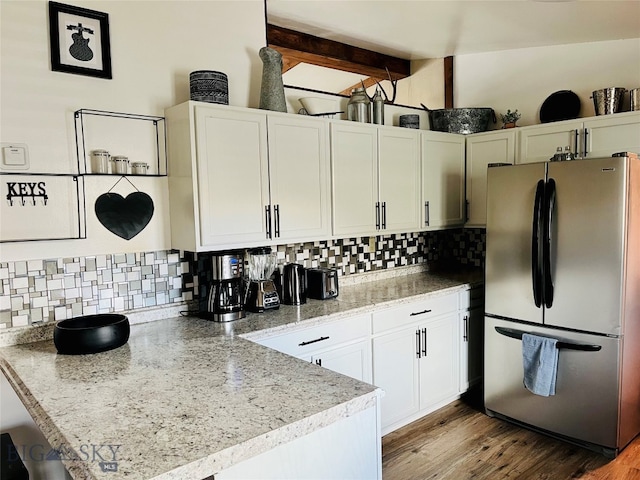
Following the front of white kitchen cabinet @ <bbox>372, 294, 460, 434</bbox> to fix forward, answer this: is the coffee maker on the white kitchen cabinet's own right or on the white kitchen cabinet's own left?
on the white kitchen cabinet's own right

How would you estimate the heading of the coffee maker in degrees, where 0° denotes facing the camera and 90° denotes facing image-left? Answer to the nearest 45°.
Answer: approximately 315°

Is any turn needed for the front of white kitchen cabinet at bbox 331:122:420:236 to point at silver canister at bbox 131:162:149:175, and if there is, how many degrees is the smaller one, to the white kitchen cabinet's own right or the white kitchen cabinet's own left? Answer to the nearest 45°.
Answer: approximately 90° to the white kitchen cabinet's own right

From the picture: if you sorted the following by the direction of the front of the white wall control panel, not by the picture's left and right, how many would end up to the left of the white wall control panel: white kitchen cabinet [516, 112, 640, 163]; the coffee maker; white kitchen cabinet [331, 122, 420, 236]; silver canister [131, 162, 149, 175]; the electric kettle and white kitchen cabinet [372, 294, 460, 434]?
6

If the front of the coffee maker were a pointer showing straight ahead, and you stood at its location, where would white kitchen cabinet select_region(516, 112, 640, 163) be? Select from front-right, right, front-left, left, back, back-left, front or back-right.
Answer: front-left

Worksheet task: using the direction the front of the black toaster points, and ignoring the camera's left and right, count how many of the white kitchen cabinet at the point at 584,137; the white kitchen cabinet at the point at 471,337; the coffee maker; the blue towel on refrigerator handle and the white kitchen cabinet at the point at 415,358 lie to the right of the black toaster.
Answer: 1

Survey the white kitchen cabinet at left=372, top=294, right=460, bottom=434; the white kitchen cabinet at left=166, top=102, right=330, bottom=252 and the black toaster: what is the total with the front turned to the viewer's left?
0

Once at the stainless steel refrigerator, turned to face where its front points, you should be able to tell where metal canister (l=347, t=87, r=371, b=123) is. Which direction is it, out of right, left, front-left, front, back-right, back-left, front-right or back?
front-right

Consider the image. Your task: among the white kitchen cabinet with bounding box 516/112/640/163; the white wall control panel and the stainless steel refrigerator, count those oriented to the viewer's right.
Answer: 0

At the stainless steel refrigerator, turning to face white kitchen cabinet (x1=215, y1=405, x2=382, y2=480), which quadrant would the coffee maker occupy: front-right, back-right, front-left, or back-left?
front-right

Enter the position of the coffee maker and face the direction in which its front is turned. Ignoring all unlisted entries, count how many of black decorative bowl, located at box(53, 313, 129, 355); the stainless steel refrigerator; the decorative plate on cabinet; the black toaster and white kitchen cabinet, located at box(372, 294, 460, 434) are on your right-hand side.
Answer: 1

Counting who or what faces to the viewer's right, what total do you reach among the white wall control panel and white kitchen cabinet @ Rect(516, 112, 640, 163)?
0
